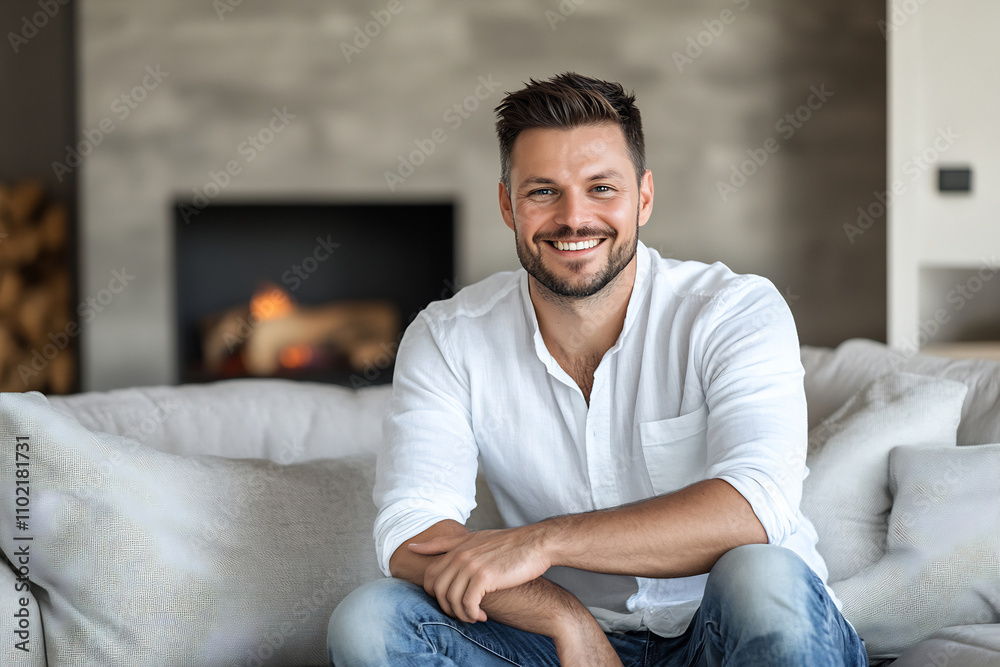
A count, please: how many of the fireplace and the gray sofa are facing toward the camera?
2

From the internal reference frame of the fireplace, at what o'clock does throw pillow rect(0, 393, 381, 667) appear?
The throw pillow is roughly at 12 o'clock from the fireplace.

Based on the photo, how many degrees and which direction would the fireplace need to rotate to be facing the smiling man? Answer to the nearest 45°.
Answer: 0° — it already faces them

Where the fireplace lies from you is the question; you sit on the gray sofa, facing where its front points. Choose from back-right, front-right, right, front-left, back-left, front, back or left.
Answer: back

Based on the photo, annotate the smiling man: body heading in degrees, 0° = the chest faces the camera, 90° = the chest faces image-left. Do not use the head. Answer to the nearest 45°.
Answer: approximately 0°

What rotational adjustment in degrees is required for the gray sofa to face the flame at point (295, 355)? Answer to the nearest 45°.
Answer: approximately 180°

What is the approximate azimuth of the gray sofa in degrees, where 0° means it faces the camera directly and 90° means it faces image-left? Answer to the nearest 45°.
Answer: approximately 0°
